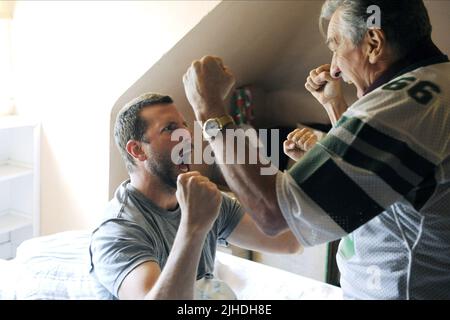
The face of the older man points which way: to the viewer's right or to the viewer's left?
to the viewer's left

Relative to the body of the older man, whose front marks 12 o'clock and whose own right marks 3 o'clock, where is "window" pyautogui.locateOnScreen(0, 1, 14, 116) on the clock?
The window is roughly at 1 o'clock from the older man.

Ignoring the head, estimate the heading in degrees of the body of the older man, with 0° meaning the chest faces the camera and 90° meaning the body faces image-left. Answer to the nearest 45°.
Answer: approximately 90°

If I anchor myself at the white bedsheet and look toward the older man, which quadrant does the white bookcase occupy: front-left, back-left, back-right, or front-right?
back-left

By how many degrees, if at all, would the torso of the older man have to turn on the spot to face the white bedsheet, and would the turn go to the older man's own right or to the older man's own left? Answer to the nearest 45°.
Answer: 0° — they already face it
